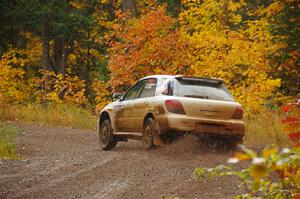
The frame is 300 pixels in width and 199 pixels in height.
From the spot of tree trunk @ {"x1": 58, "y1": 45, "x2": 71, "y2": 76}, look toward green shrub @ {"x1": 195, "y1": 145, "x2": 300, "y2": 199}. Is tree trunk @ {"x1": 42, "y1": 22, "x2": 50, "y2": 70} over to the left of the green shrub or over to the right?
right

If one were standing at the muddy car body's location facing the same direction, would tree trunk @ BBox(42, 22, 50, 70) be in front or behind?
in front

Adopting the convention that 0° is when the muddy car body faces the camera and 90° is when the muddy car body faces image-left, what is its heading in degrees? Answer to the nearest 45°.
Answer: approximately 135°

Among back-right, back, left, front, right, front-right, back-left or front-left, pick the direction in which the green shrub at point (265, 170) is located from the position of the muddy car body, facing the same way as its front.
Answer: back-left

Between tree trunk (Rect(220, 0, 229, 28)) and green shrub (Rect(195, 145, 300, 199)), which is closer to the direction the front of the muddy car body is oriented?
the tree trunk

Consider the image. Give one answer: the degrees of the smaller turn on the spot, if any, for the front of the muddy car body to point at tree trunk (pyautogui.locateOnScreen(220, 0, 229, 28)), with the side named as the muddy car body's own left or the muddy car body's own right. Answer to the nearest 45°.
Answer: approximately 45° to the muddy car body's own right

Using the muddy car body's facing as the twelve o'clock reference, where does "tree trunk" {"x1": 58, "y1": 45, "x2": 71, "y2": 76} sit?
The tree trunk is roughly at 1 o'clock from the muddy car body.
